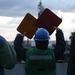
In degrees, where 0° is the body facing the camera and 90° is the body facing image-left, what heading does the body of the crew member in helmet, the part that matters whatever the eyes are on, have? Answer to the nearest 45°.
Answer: approximately 180°
